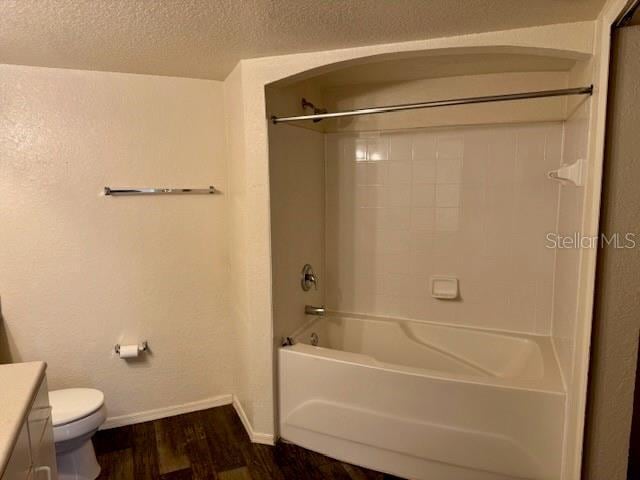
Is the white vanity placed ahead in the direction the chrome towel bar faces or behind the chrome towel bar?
ahead

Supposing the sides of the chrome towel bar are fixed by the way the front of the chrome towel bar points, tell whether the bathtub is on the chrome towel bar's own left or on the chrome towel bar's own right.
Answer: on the chrome towel bar's own left

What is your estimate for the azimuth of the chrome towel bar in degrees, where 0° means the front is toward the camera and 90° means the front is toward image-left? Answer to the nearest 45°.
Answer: approximately 0°
